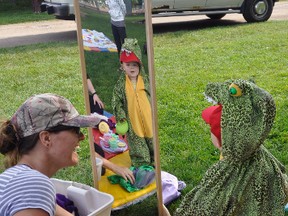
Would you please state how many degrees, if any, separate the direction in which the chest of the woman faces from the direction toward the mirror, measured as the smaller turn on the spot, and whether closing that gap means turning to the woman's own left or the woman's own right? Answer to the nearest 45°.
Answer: approximately 45° to the woman's own left

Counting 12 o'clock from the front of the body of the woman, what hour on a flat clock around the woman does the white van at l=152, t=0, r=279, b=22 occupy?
The white van is roughly at 10 o'clock from the woman.

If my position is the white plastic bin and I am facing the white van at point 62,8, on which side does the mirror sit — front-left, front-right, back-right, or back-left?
front-right

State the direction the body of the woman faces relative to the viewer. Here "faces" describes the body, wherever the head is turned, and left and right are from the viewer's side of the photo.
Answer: facing to the right of the viewer

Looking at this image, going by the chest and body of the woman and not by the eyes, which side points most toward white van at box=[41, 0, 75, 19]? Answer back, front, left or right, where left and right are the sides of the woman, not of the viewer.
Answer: left
